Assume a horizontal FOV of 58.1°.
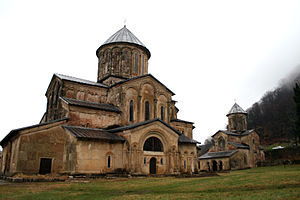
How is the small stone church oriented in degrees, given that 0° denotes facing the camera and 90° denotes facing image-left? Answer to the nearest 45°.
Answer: approximately 45°
